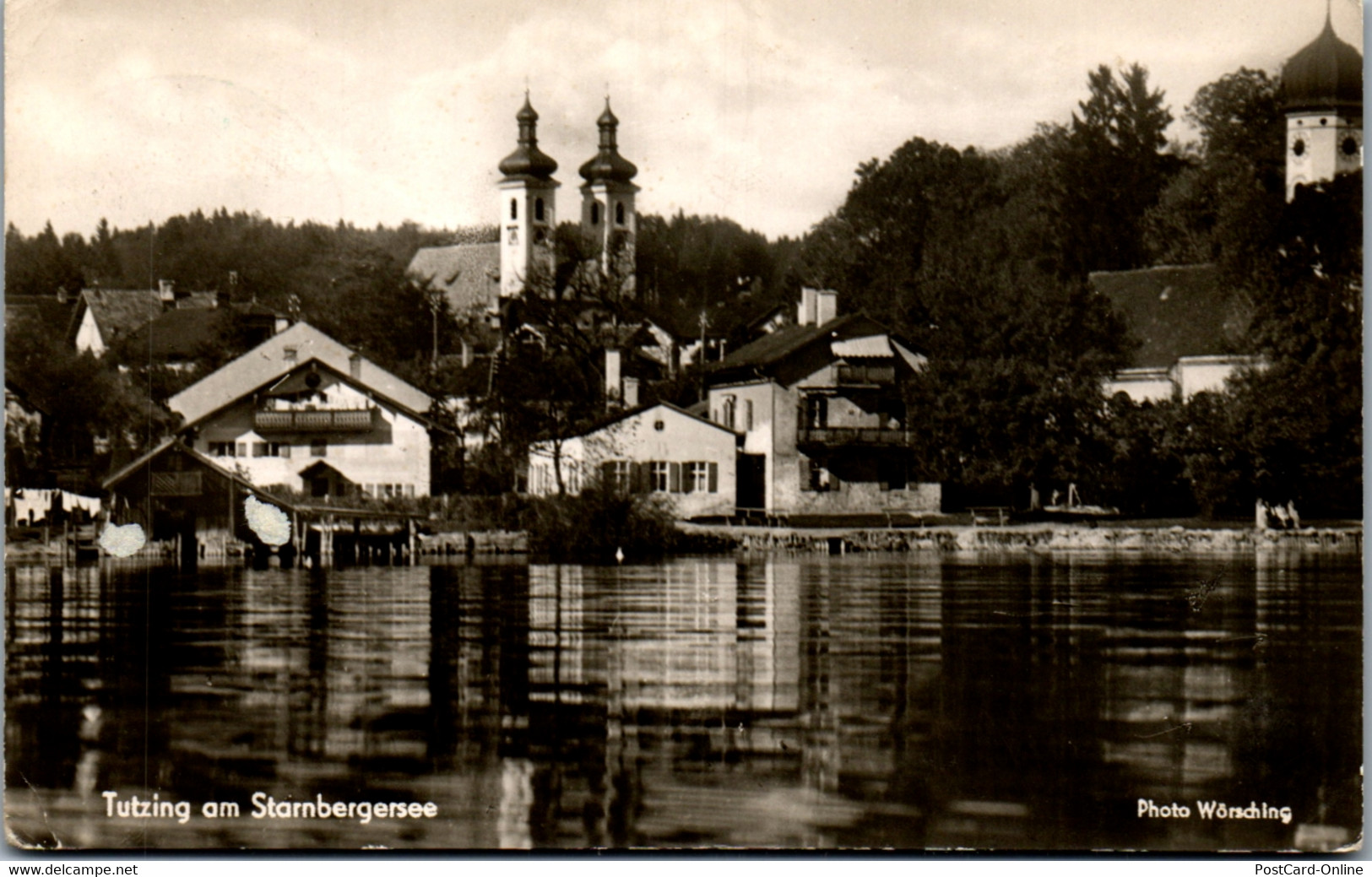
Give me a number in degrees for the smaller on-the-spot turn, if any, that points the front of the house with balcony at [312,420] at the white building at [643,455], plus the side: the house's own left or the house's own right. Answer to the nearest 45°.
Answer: approximately 90° to the house's own left

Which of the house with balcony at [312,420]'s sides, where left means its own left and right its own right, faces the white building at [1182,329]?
left

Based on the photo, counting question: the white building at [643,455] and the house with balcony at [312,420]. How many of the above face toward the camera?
2

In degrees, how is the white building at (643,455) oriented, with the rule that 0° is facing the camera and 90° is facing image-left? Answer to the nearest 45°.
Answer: approximately 0°

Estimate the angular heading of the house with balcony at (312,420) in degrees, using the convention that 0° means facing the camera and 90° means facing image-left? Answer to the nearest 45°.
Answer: approximately 0°

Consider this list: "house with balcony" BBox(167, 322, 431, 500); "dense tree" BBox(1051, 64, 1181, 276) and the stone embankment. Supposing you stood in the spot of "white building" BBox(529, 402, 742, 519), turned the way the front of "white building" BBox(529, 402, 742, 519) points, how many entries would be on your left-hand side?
2
